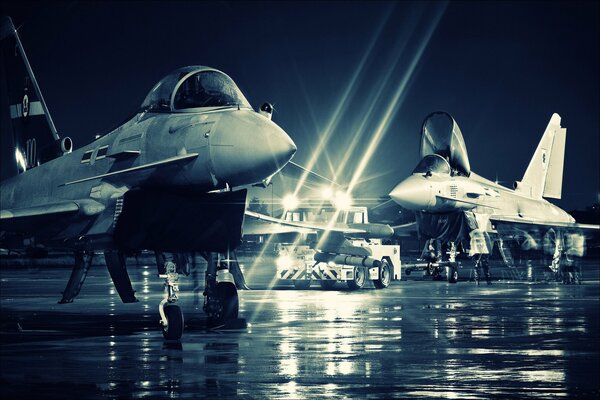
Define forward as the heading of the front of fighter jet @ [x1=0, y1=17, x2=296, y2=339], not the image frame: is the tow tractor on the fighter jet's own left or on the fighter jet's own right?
on the fighter jet's own left

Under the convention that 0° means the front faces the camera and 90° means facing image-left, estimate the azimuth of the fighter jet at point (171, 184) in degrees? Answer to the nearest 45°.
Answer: approximately 315°

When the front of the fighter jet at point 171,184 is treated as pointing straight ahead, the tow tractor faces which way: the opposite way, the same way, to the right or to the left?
to the right

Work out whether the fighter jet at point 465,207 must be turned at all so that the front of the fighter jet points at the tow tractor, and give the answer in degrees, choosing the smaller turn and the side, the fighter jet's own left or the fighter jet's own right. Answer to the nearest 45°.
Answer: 0° — it already faces it

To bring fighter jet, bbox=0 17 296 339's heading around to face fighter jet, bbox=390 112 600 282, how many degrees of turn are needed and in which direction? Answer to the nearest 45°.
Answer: approximately 90° to its left

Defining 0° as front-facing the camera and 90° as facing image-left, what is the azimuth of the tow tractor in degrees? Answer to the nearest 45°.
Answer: approximately 45°

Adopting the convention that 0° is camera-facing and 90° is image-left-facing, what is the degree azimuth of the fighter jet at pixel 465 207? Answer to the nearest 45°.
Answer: approximately 45°

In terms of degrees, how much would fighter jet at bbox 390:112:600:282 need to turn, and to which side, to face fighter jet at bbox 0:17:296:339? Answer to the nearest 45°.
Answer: approximately 45° to its left

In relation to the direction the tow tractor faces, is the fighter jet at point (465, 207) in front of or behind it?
behind

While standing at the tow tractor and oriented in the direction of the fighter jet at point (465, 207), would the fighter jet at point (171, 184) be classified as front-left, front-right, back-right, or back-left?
back-right
